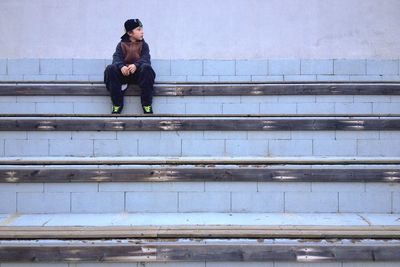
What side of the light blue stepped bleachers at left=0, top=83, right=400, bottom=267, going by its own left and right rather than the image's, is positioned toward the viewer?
front

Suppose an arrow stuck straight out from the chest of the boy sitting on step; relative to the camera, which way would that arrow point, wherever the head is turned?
toward the camera
